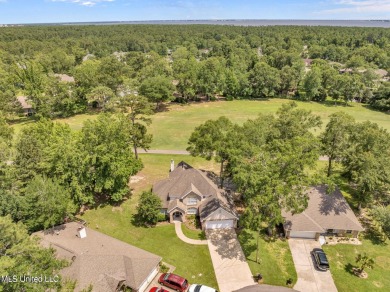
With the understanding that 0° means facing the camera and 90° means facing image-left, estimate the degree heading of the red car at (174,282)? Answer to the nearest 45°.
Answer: approximately 135°

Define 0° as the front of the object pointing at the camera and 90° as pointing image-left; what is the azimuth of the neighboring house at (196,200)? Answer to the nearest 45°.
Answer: approximately 0°

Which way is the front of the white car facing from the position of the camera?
facing away from the viewer and to the left of the viewer

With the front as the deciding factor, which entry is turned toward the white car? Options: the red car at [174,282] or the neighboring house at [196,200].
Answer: the neighboring house

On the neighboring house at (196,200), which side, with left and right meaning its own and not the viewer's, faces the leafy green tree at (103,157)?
right

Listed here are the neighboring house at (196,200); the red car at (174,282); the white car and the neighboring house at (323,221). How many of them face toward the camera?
2

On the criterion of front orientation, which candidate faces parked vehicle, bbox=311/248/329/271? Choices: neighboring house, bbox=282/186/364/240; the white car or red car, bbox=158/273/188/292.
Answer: the neighboring house

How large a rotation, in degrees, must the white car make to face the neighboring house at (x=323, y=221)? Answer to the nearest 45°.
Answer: approximately 90° to its right

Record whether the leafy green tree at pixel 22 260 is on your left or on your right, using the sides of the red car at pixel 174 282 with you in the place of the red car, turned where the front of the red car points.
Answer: on your left

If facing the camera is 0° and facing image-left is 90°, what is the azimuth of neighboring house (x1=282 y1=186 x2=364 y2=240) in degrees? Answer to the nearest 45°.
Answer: approximately 0°
